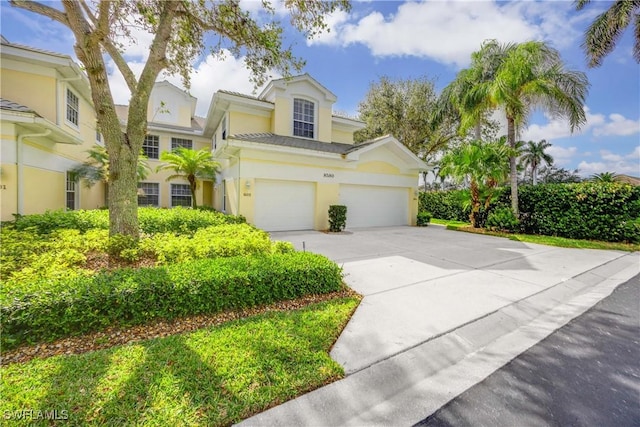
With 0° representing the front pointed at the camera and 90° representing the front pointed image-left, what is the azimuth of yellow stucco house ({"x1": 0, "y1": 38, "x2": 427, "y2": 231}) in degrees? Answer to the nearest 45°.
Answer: approximately 0°

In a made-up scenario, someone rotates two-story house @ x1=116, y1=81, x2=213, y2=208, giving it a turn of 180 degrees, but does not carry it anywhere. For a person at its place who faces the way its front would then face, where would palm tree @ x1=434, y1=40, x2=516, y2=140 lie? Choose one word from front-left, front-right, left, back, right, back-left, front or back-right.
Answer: back-right

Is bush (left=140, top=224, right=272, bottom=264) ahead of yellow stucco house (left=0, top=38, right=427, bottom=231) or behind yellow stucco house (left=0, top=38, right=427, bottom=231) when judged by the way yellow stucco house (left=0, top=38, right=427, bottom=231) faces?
ahead

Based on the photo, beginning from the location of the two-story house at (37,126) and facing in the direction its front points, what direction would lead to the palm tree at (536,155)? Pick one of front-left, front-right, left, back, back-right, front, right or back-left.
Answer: left

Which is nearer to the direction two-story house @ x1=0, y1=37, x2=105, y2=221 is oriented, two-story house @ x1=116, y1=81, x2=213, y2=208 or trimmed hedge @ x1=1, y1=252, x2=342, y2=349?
the trimmed hedge

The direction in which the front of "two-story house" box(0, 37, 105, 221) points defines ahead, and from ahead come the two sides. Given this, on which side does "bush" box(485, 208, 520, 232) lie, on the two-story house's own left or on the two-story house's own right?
on the two-story house's own left
